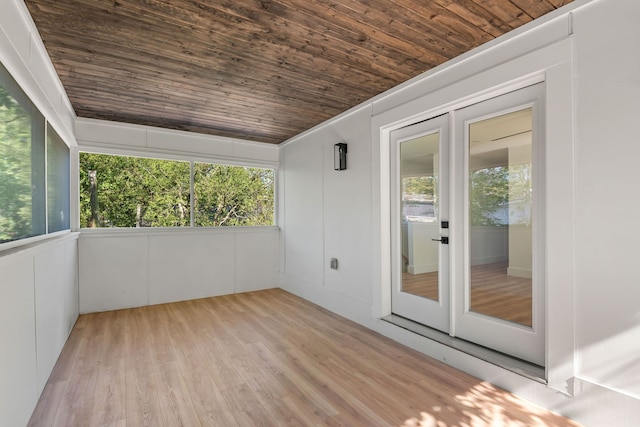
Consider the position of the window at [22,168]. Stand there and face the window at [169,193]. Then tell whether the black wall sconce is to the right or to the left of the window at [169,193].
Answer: right

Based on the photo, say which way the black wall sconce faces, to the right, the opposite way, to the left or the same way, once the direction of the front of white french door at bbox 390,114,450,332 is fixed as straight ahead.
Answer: the same way

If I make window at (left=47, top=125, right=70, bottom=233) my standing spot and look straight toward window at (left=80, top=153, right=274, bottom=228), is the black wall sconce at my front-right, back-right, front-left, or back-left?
front-right

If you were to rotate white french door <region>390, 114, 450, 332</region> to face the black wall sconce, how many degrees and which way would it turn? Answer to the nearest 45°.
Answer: approximately 90° to its right

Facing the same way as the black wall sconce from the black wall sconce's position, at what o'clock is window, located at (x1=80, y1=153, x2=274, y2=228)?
The window is roughly at 2 o'clock from the black wall sconce.

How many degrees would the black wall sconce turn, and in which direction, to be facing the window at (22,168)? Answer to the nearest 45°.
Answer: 0° — it already faces it

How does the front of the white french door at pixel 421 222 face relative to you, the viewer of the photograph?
facing the viewer and to the left of the viewer

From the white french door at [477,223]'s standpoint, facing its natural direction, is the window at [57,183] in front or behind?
in front

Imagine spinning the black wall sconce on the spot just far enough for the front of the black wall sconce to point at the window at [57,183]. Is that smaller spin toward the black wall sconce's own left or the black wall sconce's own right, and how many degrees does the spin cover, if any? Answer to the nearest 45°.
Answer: approximately 45° to the black wall sconce's own right

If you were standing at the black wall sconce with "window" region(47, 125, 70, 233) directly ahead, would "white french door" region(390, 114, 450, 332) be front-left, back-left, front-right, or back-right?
back-left

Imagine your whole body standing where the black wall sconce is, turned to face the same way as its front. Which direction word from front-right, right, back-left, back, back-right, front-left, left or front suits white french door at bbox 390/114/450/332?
left

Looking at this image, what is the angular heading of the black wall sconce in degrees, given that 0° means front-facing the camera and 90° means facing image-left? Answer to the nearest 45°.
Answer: approximately 45°

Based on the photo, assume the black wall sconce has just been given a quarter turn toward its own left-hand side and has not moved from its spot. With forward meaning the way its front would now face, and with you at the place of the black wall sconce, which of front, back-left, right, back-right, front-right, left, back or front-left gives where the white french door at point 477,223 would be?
front

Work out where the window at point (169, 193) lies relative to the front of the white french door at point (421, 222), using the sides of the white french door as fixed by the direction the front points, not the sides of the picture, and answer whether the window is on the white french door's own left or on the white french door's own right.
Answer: on the white french door's own right

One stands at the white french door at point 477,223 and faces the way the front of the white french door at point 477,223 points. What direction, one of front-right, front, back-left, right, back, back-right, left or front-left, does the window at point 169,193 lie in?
front-right

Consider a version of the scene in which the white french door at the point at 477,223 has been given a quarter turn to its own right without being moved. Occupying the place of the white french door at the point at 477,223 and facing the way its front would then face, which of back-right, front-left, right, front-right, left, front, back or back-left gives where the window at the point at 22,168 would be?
left
